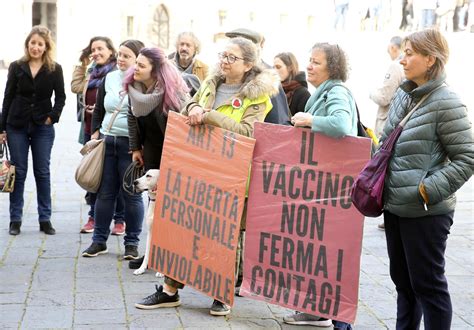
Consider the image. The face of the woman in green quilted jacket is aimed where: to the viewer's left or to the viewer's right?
to the viewer's left

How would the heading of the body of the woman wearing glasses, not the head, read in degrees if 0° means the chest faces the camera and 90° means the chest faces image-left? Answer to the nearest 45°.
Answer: approximately 45°

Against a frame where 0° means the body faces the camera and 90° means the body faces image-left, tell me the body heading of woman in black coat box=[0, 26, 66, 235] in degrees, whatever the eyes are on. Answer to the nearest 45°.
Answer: approximately 0°
